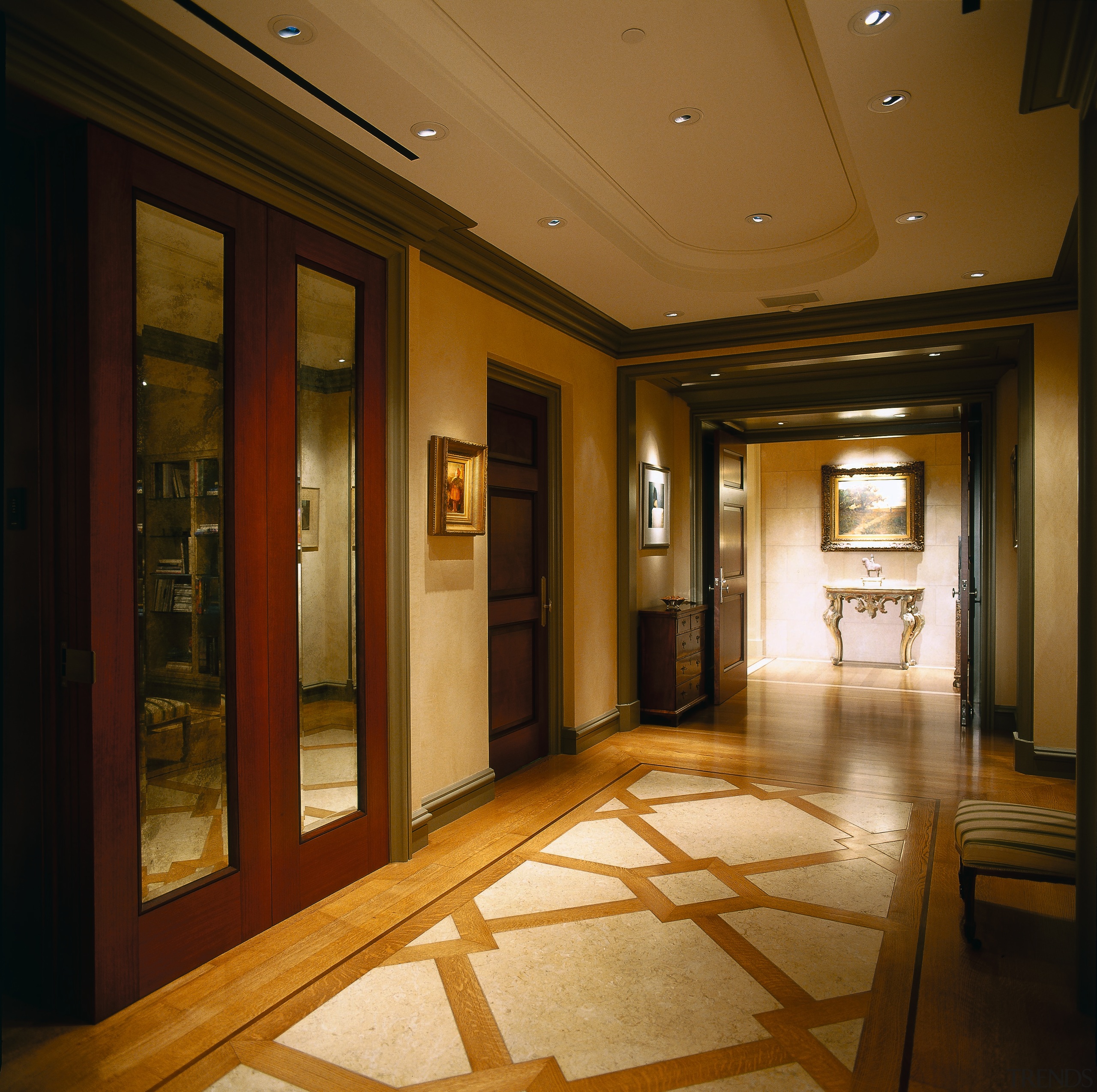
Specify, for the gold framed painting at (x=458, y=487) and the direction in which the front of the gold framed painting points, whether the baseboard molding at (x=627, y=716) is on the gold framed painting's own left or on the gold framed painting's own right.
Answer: on the gold framed painting's own left

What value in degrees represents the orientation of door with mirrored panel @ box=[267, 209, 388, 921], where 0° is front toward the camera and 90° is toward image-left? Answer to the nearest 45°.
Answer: approximately 315°

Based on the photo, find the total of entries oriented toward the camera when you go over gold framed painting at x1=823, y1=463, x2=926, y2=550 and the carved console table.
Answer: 2

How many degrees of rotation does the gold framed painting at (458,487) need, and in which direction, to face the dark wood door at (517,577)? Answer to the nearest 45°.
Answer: approximately 135° to its left

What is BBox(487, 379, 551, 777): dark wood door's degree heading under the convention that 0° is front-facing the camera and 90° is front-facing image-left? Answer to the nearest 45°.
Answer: approximately 315°

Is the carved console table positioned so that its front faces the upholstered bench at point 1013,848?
yes

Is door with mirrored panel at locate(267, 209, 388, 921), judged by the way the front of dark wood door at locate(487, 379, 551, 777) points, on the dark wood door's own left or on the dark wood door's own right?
on the dark wood door's own right

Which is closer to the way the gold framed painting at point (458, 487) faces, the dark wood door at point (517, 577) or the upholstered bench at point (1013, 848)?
the upholstered bench

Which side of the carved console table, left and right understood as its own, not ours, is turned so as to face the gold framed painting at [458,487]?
front

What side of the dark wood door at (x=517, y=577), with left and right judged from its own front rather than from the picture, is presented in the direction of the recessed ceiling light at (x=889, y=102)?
front

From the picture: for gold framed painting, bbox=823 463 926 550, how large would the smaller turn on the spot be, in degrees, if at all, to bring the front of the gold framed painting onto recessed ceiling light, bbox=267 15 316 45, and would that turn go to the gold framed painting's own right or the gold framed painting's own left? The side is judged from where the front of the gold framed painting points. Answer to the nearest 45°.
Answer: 0° — it already faces it

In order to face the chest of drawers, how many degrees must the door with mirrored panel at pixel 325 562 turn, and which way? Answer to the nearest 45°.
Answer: approximately 90° to its left

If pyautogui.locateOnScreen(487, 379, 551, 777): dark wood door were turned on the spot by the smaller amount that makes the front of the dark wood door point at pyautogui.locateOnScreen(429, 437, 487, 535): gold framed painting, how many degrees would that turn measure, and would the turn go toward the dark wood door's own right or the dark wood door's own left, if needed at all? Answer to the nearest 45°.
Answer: approximately 45° to the dark wood door's own right

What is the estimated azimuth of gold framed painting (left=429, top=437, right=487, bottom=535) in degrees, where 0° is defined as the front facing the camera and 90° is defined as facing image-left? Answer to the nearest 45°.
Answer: approximately 315°

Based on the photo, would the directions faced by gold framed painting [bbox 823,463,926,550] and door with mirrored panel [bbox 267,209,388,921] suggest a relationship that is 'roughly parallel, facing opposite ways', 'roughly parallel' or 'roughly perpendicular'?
roughly perpendicular
